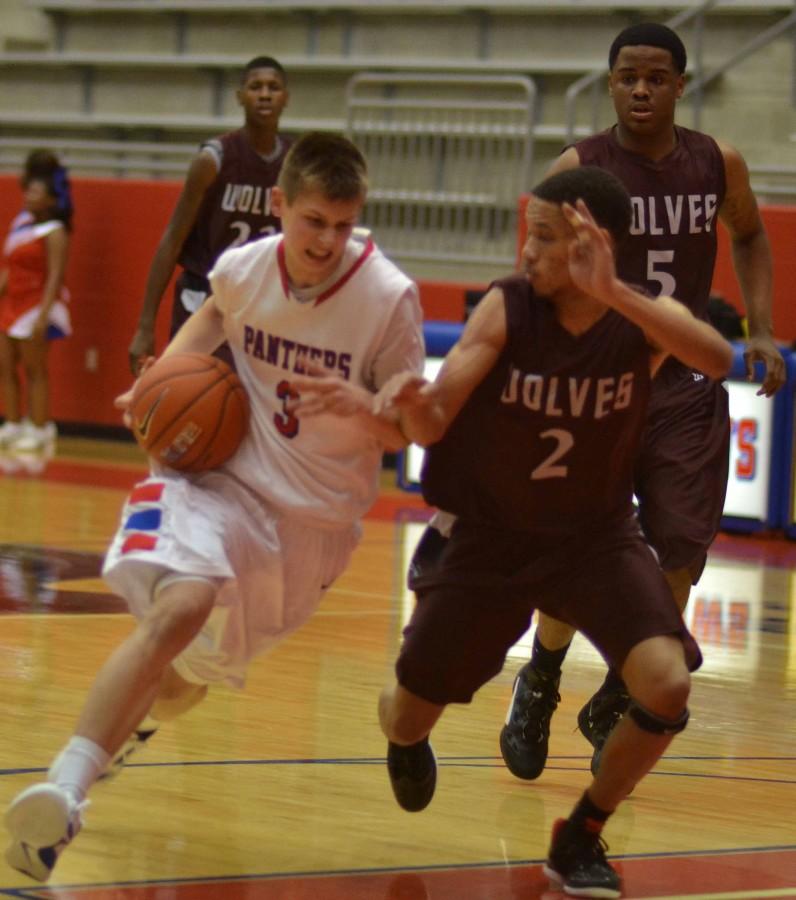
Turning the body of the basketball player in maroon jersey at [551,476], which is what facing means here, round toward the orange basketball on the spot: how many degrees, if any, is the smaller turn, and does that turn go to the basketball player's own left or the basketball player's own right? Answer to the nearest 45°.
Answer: approximately 90° to the basketball player's own right

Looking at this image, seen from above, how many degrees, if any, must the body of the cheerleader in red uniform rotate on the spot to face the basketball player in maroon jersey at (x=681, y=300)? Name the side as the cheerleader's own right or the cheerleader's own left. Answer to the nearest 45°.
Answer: approximately 45° to the cheerleader's own left

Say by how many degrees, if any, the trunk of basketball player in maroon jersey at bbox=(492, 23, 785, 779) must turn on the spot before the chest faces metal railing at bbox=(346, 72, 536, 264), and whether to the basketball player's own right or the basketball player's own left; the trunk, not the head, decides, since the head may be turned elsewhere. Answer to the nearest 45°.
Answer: approximately 180°

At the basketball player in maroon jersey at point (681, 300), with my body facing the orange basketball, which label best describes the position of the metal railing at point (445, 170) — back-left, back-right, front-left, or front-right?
back-right

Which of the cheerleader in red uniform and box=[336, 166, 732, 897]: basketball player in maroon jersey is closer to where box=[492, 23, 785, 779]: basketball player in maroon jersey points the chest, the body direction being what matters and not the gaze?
the basketball player in maroon jersey

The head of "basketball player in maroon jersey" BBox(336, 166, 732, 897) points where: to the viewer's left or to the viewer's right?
to the viewer's left

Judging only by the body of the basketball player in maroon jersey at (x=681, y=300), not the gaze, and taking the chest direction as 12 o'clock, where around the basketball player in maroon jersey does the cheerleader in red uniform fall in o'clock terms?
The cheerleader in red uniform is roughly at 5 o'clock from the basketball player in maroon jersey.

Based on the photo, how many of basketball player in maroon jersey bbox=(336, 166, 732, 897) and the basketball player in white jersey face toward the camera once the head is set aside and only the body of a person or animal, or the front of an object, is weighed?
2

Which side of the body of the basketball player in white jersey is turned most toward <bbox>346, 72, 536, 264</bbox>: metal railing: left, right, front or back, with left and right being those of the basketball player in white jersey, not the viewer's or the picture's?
back

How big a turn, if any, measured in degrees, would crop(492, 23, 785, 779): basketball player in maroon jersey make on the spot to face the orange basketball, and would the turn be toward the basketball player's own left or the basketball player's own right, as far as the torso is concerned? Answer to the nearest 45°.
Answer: approximately 45° to the basketball player's own right

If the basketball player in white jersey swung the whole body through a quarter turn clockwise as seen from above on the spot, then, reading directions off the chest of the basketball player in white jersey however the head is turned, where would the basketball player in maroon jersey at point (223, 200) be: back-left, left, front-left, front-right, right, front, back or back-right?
right
